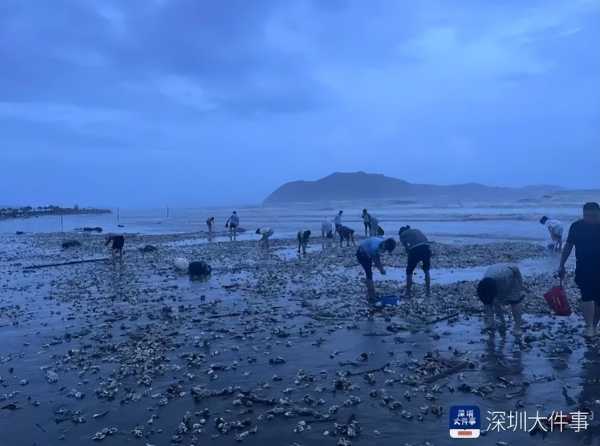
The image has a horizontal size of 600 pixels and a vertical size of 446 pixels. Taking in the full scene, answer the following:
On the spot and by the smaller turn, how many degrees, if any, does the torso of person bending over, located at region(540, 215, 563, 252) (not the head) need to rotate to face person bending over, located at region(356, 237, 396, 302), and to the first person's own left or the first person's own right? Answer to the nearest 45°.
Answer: approximately 90° to the first person's own left

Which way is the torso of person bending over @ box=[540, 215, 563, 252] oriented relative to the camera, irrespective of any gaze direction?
to the viewer's left

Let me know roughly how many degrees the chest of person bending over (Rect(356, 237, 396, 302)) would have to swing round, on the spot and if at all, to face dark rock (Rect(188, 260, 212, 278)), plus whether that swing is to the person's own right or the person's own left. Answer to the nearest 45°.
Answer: approximately 135° to the person's own left

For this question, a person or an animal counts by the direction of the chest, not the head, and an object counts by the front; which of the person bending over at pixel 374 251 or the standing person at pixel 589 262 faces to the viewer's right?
the person bending over

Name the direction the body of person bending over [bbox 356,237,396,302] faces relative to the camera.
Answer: to the viewer's right

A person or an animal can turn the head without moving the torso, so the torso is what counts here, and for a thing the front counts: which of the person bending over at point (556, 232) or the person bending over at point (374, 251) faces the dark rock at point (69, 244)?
the person bending over at point (556, 232)

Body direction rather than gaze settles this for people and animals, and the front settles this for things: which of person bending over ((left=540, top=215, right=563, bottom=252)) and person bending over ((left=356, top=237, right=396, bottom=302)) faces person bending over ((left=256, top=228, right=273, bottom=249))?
person bending over ((left=540, top=215, right=563, bottom=252))

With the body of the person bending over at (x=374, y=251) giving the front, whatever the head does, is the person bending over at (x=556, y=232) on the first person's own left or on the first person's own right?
on the first person's own left
